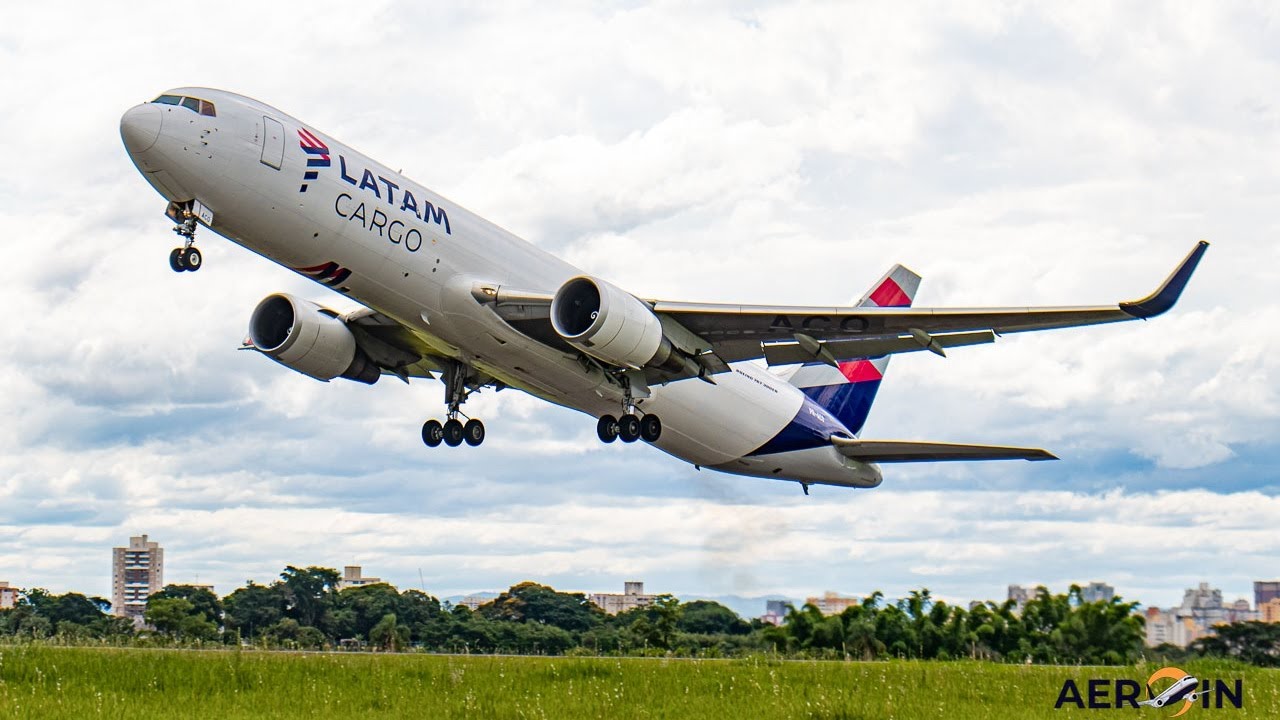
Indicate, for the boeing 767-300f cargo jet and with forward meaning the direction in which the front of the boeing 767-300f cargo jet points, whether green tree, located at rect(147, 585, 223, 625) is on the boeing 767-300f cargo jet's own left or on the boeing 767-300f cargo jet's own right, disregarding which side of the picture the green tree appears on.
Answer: on the boeing 767-300f cargo jet's own right

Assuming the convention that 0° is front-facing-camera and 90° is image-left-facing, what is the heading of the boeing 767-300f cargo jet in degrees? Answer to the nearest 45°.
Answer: approximately 45°

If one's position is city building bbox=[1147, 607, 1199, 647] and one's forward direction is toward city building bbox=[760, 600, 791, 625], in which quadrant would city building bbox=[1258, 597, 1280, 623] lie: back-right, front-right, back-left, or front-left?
back-right

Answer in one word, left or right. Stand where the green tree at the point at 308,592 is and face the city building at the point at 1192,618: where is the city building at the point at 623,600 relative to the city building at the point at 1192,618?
left

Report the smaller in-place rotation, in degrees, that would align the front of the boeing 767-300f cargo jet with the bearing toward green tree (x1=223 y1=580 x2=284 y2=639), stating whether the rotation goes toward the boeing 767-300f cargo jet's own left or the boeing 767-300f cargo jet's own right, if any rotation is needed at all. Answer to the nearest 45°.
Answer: approximately 90° to the boeing 767-300f cargo jet's own right

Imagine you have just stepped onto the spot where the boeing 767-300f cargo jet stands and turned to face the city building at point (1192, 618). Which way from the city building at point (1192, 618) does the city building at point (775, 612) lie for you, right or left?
left

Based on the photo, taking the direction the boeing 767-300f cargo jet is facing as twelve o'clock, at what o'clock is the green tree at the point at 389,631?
The green tree is roughly at 4 o'clock from the boeing 767-300f cargo jet.

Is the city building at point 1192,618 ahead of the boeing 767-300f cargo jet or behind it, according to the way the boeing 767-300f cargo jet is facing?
behind

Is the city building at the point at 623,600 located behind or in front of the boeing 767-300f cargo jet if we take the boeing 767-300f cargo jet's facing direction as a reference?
behind
